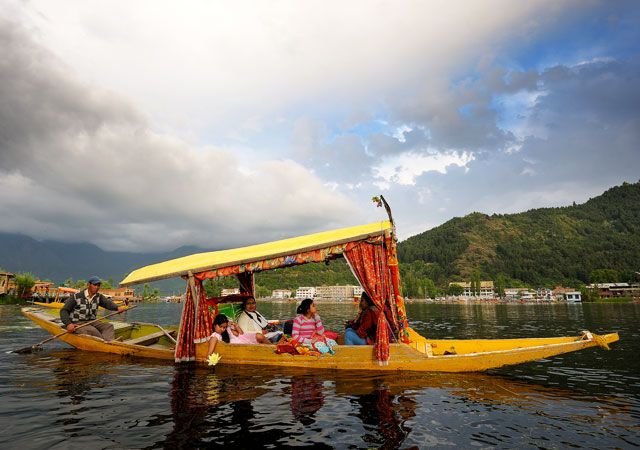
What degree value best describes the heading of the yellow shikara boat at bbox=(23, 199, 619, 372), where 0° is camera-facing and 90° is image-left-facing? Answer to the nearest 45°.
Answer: approximately 270°
